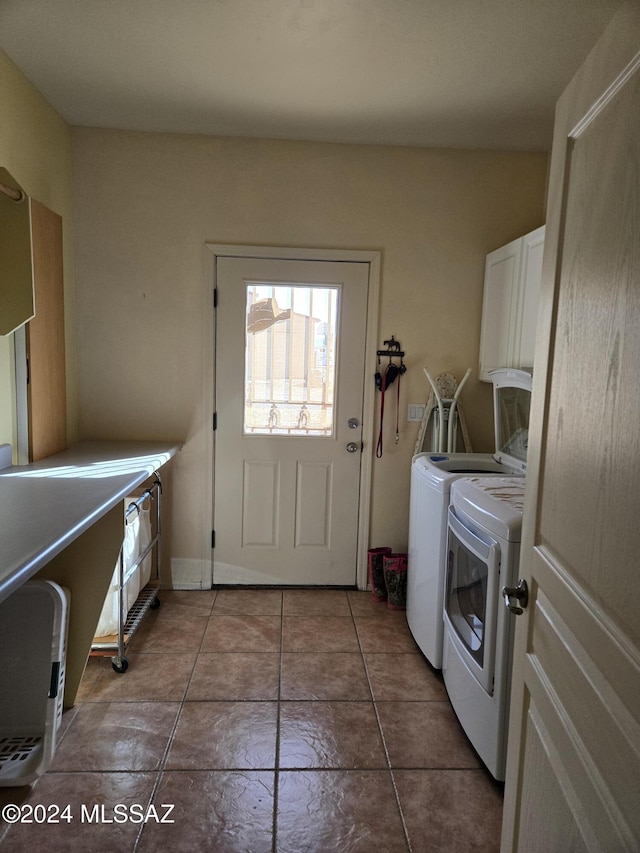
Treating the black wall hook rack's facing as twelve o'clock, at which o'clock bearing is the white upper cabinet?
The white upper cabinet is roughly at 10 o'clock from the black wall hook rack.

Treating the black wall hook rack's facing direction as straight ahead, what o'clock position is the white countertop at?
The white countertop is roughly at 1 o'clock from the black wall hook rack.

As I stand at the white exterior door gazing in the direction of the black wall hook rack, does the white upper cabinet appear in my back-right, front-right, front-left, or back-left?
front-right

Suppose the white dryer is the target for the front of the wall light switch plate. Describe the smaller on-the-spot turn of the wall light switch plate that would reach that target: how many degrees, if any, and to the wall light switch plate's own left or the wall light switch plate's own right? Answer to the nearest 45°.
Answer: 0° — it already faces it

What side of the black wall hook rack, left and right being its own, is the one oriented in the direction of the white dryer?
front

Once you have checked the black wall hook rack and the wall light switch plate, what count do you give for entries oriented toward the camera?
2

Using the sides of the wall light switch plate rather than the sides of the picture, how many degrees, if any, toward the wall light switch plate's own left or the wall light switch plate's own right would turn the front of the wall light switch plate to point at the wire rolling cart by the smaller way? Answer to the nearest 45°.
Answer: approximately 45° to the wall light switch plate's own right

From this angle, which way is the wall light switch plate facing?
toward the camera

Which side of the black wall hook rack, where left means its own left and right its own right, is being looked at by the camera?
front

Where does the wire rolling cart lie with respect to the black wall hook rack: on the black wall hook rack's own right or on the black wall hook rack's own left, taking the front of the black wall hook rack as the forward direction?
on the black wall hook rack's own right

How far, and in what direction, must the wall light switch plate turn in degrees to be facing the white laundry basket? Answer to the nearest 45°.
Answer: approximately 45° to its right
